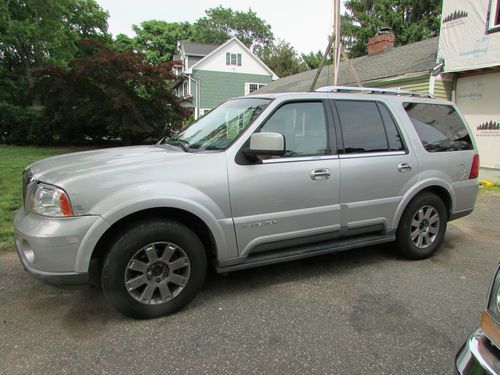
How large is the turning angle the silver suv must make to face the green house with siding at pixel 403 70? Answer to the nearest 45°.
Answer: approximately 180°

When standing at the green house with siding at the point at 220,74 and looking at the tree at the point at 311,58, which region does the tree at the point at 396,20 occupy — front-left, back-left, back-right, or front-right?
front-right

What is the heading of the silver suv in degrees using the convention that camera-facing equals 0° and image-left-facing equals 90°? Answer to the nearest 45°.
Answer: approximately 45°

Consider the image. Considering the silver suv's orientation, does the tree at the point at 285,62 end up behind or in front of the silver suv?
behind

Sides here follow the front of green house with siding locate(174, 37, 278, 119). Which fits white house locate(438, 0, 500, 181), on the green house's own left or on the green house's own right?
on the green house's own left

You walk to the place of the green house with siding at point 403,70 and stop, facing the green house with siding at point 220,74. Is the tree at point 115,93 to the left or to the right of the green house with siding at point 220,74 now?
left

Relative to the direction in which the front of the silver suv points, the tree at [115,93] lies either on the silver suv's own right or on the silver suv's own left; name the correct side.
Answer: on the silver suv's own right
